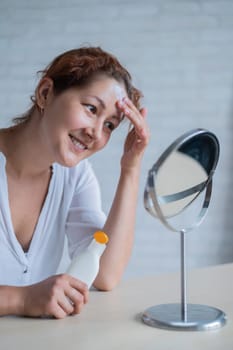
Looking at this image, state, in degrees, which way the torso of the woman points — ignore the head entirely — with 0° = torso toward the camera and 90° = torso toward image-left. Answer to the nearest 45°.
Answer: approximately 315°

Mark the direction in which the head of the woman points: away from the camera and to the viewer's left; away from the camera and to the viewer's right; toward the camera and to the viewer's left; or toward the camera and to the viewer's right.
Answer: toward the camera and to the viewer's right
